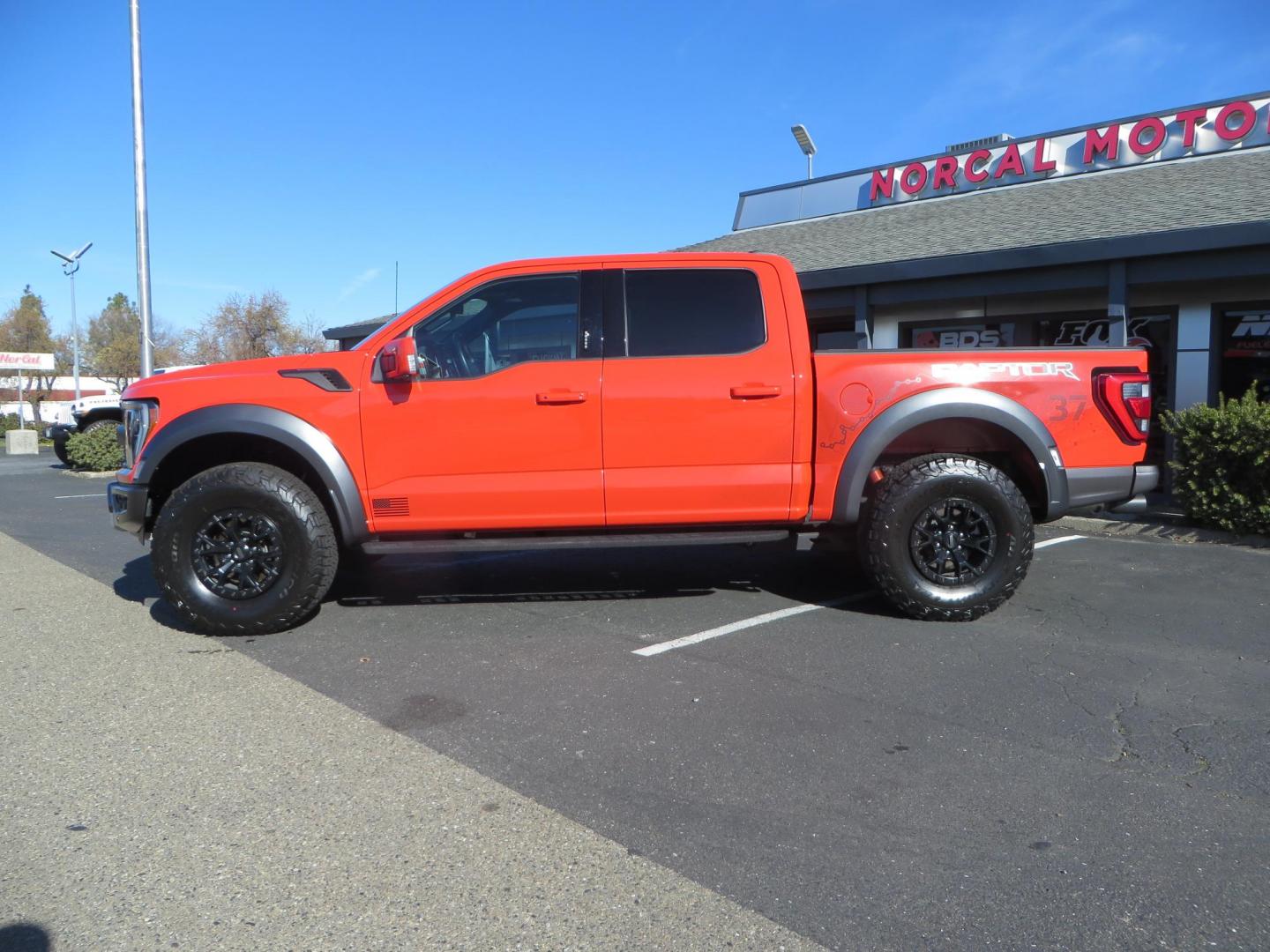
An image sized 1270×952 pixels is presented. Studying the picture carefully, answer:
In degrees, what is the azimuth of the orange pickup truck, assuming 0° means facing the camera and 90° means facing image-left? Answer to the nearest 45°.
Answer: approximately 90°

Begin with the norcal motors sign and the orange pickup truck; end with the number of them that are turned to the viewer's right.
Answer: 0

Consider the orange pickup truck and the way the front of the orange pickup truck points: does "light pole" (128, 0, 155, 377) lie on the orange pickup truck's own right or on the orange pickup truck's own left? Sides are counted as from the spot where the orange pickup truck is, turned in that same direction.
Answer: on the orange pickup truck's own right

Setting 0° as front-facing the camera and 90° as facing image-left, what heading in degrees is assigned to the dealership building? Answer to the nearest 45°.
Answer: approximately 45°

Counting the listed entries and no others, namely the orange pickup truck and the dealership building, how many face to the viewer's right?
0

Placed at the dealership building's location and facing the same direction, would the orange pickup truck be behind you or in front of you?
in front

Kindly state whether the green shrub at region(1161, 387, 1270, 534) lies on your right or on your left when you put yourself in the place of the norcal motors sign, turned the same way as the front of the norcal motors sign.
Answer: on your left

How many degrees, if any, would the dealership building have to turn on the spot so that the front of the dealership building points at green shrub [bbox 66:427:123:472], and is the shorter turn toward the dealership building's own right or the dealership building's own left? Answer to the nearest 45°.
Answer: approximately 45° to the dealership building's own right

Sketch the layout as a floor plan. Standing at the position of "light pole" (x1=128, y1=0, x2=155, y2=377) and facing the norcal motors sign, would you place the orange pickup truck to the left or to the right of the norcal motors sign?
right
